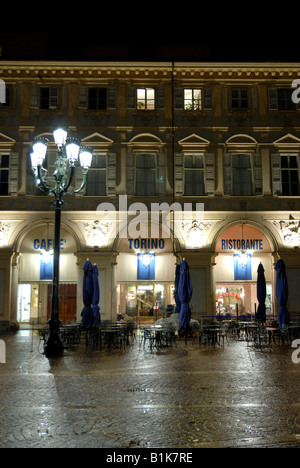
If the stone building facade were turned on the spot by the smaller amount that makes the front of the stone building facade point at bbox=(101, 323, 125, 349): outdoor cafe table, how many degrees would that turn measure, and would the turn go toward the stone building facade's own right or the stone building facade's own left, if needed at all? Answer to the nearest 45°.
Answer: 0° — it already faces it

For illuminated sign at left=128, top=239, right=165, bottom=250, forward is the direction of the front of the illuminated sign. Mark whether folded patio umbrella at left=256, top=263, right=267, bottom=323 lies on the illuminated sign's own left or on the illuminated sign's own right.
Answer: on the illuminated sign's own left

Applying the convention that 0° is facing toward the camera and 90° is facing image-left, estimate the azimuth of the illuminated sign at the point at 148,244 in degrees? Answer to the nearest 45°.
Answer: approximately 0°

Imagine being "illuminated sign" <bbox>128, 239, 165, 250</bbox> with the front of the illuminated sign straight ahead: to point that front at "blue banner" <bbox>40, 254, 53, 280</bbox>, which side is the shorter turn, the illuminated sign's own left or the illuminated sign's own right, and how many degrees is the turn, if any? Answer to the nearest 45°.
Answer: approximately 90° to the illuminated sign's own right

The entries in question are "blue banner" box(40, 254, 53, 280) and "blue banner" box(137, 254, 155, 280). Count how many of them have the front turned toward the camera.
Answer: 2

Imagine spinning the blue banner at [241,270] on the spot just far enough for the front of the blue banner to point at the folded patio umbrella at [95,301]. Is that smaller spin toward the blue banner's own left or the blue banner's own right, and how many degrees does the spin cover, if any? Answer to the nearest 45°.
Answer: approximately 45° to the blue banner's own right
